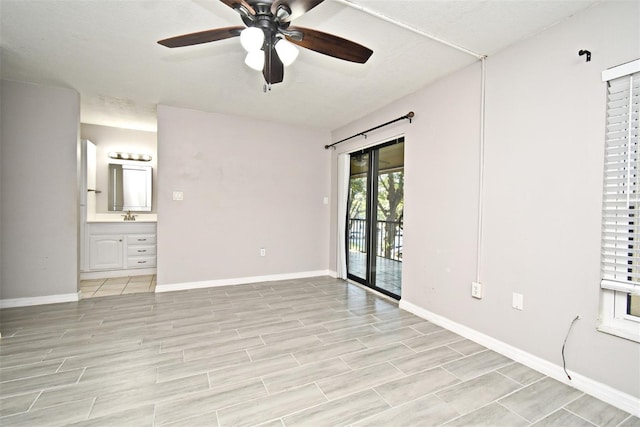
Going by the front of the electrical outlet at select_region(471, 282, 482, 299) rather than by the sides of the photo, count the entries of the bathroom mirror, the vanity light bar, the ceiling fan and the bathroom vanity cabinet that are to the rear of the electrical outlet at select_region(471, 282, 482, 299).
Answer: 0

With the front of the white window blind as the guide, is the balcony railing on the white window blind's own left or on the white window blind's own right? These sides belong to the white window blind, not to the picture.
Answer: on the white window blind's own right

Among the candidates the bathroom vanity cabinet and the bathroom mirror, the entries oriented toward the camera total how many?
2

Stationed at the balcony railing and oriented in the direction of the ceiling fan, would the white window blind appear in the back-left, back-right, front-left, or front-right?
front-left

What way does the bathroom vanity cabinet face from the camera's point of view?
toward the camera

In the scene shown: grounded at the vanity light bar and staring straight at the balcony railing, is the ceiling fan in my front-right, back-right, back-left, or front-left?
front-right

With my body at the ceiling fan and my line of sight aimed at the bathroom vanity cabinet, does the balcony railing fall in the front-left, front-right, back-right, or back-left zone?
front-right

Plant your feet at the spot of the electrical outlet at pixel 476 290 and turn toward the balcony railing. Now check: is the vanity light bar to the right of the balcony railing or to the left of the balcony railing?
left

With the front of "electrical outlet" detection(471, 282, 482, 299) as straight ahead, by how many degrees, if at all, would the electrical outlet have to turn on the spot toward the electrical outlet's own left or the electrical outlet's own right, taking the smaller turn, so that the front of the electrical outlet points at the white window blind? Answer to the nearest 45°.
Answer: approximately 90° to the electrical outlet's own left

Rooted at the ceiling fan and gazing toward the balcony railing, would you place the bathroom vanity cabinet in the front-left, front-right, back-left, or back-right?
front-left

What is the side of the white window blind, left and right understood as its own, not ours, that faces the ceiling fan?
front

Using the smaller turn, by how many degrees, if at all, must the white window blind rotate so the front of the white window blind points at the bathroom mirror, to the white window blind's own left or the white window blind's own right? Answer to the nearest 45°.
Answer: approximately 45° to the white window blind's own right

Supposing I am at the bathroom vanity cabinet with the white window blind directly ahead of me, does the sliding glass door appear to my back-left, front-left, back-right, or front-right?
front-left

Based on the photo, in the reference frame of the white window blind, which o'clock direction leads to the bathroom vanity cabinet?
The bathroom vanity cabinet is roughly at 1 o'clock from the white window blind.

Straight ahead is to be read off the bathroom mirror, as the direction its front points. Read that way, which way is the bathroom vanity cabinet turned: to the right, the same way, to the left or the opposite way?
the same way

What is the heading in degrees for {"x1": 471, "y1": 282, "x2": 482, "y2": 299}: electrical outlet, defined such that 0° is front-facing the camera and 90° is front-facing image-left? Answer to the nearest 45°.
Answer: approximately 45°

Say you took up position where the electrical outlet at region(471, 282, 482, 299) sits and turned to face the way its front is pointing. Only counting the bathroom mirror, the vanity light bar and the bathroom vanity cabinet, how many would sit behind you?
0

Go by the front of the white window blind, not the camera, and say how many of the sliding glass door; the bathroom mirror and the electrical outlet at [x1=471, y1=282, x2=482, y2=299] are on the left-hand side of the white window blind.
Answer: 0

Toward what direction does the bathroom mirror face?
toward the camera

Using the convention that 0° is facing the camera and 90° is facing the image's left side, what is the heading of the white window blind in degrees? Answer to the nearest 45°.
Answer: approximately 45°

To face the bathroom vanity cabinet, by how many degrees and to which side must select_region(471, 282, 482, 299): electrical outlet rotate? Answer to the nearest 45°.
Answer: approximately 45° to its right
